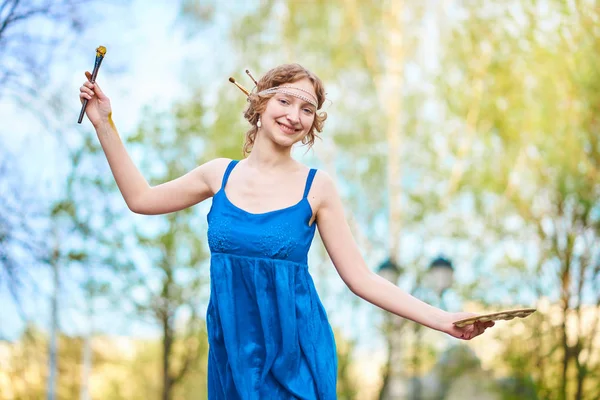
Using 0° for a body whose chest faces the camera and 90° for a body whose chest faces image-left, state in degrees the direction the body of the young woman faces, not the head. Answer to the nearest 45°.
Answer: approximately 0°

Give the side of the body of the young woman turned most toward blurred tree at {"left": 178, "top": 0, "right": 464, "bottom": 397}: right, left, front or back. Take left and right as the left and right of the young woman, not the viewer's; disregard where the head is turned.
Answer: back

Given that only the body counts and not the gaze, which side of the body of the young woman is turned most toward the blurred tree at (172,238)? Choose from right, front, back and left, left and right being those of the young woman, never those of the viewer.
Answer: back

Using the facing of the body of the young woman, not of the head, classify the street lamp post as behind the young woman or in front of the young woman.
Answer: behind

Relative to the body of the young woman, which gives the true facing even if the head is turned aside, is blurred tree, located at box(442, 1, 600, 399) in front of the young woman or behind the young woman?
behind
